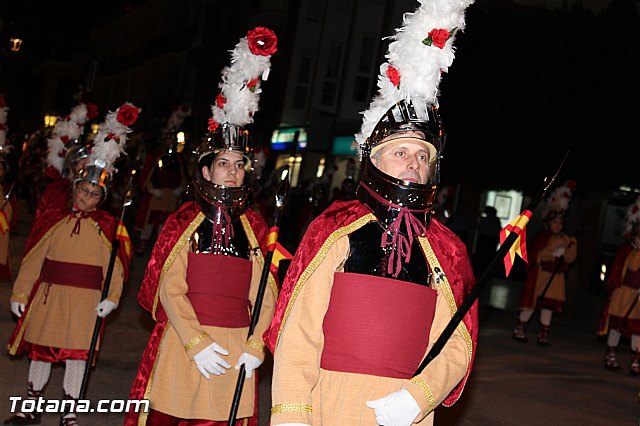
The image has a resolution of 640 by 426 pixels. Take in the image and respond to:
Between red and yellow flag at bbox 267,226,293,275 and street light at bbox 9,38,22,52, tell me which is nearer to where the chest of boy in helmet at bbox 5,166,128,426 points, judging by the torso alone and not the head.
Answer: the red and yellow flag

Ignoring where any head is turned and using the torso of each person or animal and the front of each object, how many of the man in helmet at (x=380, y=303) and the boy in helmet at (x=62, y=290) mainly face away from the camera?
0

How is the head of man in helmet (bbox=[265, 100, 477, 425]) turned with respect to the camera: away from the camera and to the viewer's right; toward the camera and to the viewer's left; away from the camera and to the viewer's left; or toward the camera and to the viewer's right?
toward the camera and to the viewer's right

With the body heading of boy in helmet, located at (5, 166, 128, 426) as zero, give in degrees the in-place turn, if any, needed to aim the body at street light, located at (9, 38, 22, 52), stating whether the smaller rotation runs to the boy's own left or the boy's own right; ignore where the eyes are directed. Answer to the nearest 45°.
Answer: approximately 180°

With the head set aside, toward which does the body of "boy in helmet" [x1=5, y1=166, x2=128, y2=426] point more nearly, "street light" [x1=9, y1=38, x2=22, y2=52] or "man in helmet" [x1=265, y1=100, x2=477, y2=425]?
the man in helmet

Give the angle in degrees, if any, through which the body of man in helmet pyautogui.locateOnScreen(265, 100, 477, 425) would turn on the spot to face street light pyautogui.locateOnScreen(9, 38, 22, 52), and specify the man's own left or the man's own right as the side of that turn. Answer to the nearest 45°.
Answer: approximately 180°

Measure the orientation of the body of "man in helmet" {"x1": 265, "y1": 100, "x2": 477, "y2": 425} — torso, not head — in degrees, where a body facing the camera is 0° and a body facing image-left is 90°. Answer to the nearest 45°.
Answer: approximately 315°

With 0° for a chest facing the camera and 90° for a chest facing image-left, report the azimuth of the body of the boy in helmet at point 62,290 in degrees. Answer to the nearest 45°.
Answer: approximately 0°

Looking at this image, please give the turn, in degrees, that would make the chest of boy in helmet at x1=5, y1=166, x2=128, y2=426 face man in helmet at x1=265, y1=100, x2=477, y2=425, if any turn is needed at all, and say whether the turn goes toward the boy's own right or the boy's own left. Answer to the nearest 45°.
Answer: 0° — they already face them
